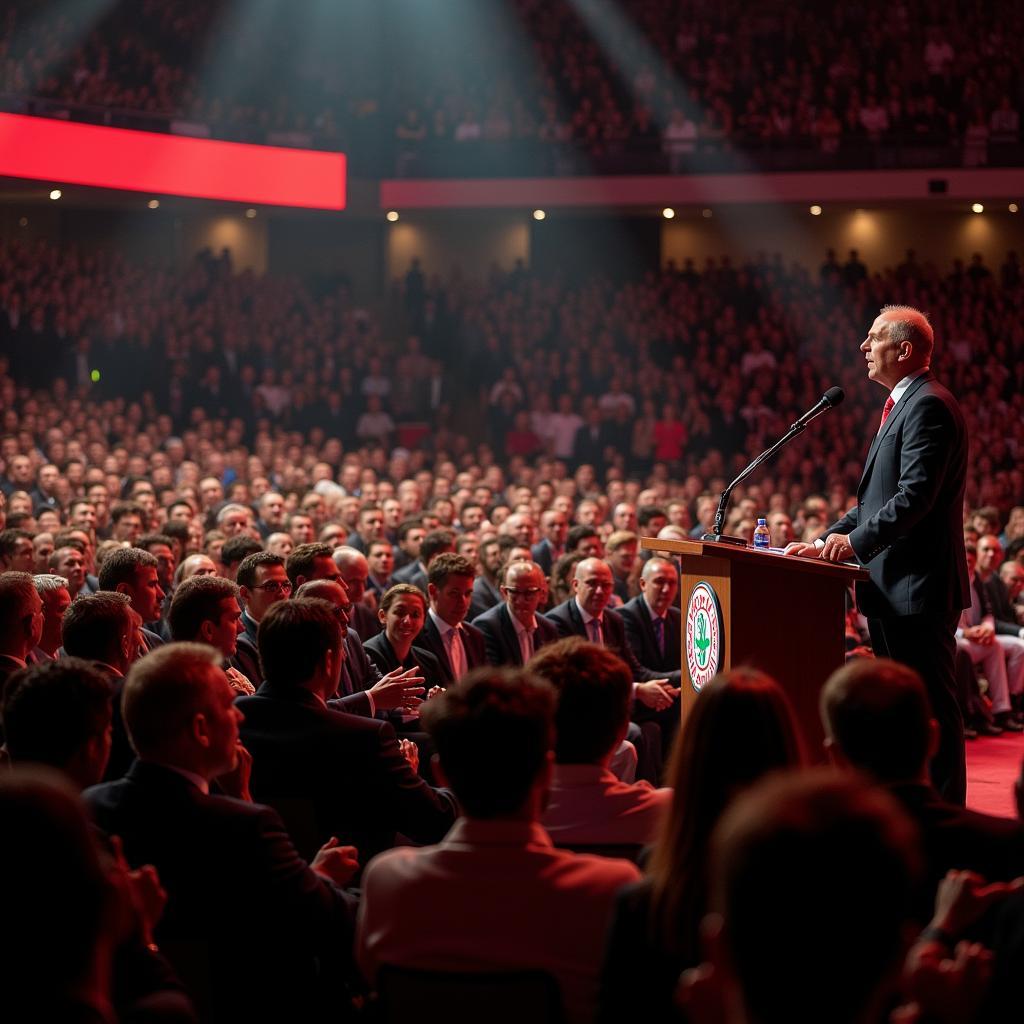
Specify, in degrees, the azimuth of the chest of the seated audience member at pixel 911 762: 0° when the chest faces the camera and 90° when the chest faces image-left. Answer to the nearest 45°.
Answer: approximately 180°

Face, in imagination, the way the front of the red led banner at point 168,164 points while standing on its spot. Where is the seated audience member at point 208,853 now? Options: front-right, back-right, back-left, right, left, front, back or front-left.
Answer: front-right

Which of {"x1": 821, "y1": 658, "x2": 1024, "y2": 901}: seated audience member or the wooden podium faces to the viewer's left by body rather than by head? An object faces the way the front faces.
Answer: the wooden podium

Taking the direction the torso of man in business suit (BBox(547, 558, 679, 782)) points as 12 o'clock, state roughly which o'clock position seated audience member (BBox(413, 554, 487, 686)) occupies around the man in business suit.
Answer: The seated audience member is roughly at 3 o'clock from the man in business suit.

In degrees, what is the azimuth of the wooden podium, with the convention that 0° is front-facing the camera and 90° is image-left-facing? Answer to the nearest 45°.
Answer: approximately 90°

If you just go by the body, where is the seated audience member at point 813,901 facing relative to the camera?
away from the camera

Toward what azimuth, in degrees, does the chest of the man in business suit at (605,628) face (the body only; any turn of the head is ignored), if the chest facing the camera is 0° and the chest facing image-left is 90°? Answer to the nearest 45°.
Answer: approximately 315°

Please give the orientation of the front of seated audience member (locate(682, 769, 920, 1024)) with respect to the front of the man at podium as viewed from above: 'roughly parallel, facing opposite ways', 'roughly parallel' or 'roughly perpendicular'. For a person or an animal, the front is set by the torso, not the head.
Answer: roughly perpendicular

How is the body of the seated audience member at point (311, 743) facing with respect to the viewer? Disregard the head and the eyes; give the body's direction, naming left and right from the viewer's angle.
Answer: facing away from the viewer and to the right of the viewer

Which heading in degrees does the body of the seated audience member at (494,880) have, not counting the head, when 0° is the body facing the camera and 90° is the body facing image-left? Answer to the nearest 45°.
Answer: approximately 180°

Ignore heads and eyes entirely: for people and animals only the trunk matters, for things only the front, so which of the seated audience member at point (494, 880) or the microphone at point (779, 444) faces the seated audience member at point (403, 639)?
the seated audience member at point (494, 880)

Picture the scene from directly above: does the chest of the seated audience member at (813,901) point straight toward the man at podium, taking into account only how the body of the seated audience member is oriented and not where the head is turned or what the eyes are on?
yes

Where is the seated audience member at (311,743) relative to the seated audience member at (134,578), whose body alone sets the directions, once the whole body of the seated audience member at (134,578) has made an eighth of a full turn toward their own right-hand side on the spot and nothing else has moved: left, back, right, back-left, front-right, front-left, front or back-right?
front-right

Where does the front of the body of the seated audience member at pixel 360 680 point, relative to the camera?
to the viewer's right

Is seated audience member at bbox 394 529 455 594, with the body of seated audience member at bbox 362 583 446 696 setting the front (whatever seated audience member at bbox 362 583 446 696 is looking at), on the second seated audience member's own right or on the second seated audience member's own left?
on the second seated audience member's own left
